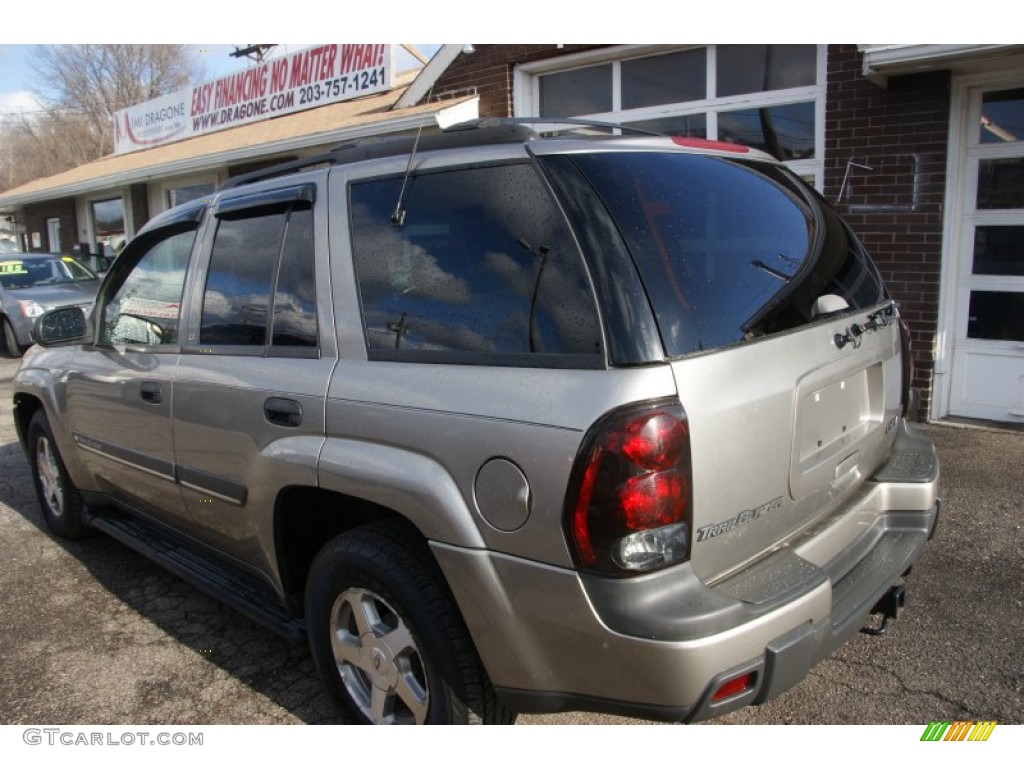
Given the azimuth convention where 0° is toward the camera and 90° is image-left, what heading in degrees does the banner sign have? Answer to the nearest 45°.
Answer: approximately 45°

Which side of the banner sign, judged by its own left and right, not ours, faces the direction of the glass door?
left

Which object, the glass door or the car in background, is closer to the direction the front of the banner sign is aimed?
the car in background

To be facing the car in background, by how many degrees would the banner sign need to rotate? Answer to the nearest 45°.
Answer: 0° — it already faces it
